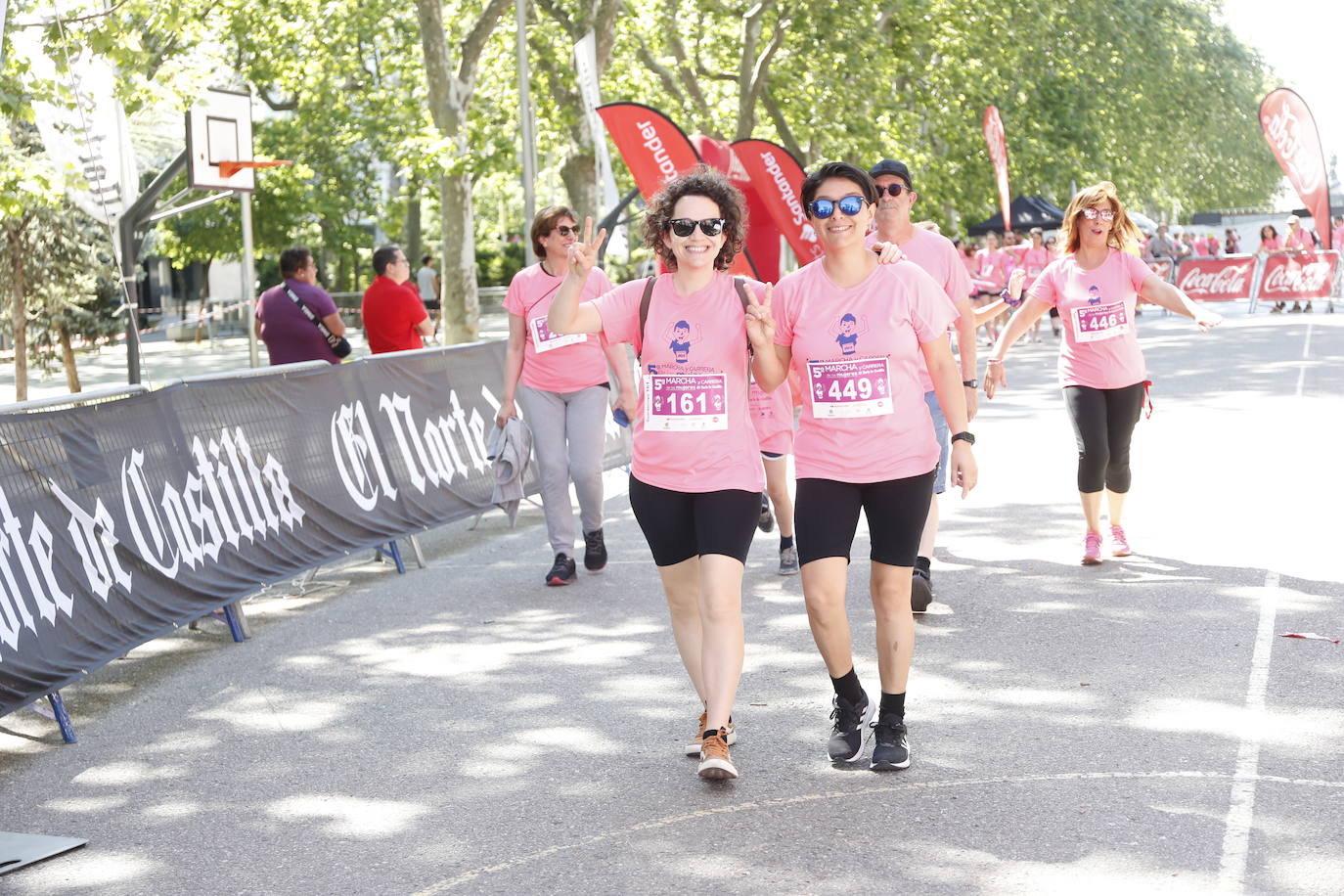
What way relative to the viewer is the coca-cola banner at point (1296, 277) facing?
toward the camera

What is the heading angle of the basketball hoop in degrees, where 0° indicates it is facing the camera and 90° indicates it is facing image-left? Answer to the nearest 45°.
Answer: approximately 270°

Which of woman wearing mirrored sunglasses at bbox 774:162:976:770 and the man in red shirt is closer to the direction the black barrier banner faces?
the woman wearing mirrored sunglasses

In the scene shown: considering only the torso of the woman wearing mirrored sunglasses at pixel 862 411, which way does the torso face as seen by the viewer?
toward the camera

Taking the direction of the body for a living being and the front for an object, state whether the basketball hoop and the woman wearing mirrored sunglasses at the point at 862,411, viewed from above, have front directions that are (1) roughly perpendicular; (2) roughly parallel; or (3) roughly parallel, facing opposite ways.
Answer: roughly perpendicular

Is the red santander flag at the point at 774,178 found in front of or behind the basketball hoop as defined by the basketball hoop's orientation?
in front

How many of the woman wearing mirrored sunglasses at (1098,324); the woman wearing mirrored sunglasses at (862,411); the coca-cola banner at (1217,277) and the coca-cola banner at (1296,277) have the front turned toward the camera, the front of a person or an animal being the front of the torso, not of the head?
4

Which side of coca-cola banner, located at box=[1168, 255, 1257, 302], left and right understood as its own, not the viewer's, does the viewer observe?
front

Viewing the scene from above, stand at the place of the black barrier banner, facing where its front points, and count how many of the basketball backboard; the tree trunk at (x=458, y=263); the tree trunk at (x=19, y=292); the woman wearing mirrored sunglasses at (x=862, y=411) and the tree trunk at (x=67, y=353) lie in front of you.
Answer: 1

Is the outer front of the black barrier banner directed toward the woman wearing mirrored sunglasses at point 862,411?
yes

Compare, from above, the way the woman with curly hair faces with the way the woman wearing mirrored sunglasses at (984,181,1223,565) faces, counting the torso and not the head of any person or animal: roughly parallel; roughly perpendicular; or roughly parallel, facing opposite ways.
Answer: roughly parallel

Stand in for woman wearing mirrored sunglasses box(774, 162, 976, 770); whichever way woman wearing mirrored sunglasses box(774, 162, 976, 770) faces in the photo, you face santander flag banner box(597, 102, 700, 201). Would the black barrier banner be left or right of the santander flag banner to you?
left

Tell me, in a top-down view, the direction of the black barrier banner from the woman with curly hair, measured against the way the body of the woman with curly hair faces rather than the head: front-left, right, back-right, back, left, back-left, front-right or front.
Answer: back-right

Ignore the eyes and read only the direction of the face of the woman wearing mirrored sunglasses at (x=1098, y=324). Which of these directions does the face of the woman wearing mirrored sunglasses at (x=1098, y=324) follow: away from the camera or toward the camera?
toward the camera
